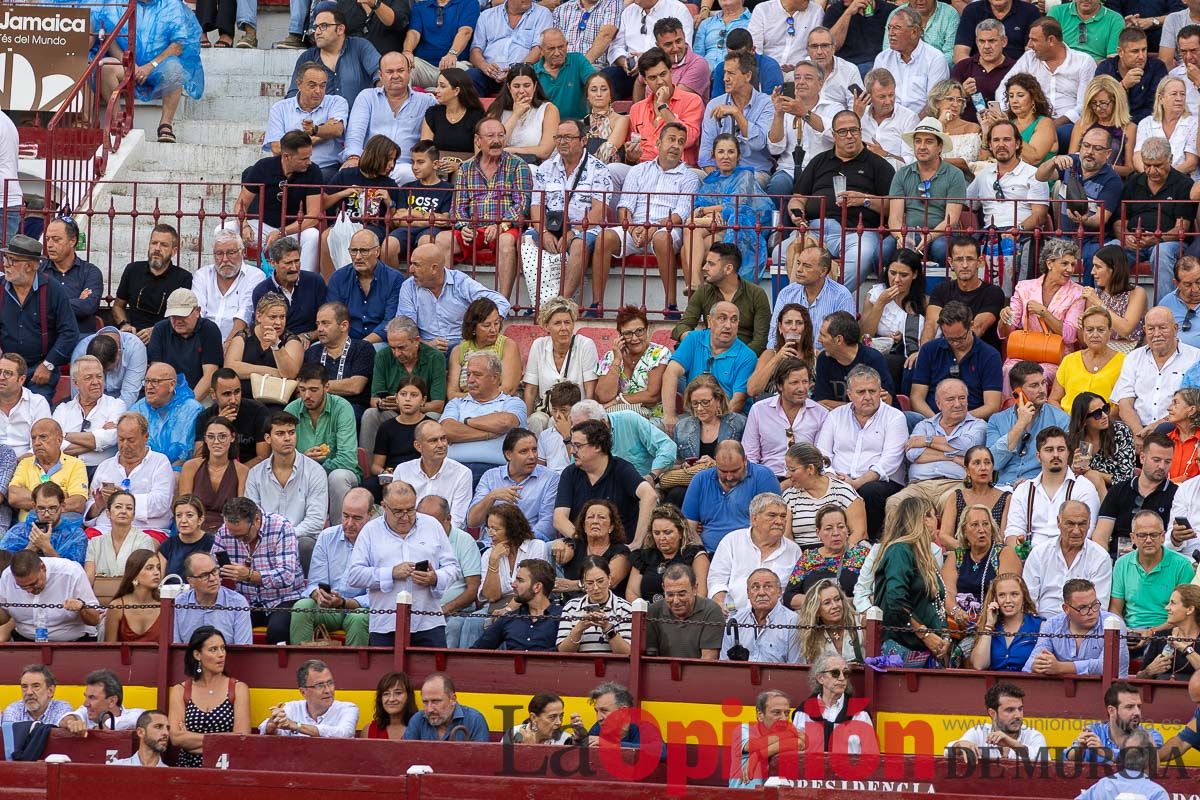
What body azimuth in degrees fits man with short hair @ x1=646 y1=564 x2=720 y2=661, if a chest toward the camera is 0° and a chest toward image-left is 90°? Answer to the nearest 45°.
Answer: approximately 0°

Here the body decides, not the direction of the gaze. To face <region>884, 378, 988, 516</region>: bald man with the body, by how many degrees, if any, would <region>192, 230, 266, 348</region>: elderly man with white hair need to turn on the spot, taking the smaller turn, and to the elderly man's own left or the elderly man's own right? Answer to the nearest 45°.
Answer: approximately 45° to the elderly man's own left

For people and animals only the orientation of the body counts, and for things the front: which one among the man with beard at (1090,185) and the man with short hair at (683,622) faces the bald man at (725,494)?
the man with beard at (1090,185)

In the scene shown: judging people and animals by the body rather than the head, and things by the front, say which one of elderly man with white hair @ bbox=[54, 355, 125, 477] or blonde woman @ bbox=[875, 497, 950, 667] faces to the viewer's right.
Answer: the blonde woman

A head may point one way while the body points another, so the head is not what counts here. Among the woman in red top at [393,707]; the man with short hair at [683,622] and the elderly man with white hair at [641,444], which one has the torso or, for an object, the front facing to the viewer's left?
the elderly man with white hair

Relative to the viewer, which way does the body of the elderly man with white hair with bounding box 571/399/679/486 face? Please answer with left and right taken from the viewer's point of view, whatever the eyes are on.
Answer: facing to the left of the viewer
